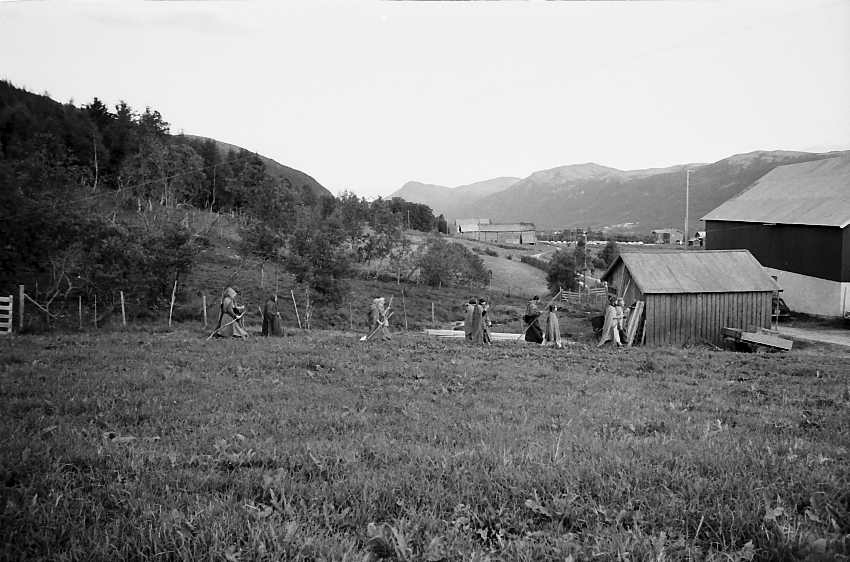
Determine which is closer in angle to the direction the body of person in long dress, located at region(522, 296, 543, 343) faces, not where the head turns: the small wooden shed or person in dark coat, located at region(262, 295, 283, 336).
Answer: the person in dark coat

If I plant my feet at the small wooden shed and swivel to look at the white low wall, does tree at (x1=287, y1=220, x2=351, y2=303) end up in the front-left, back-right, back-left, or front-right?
back-left

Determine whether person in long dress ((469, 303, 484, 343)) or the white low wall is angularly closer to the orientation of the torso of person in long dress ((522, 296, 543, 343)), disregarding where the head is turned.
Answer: the person in long dress

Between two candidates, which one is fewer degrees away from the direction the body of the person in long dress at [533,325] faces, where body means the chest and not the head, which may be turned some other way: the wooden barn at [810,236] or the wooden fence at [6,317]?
the wooden fence

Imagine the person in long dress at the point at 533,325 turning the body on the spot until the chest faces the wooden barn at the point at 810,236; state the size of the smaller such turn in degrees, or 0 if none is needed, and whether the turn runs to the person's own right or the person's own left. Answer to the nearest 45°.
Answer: approximately 135° to the person's own right

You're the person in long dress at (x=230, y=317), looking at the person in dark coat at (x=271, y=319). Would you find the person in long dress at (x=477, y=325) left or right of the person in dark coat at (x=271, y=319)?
right

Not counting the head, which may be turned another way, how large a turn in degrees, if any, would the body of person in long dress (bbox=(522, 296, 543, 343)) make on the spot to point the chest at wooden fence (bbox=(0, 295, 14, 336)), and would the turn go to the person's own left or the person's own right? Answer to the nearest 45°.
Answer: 0° — they already face it

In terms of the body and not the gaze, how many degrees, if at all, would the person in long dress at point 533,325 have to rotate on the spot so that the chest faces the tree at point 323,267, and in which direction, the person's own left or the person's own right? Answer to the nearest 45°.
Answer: approximately 45° to the person's own right

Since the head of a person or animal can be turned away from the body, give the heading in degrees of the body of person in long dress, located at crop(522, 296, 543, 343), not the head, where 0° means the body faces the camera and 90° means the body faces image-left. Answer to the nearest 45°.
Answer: approximately 90°
